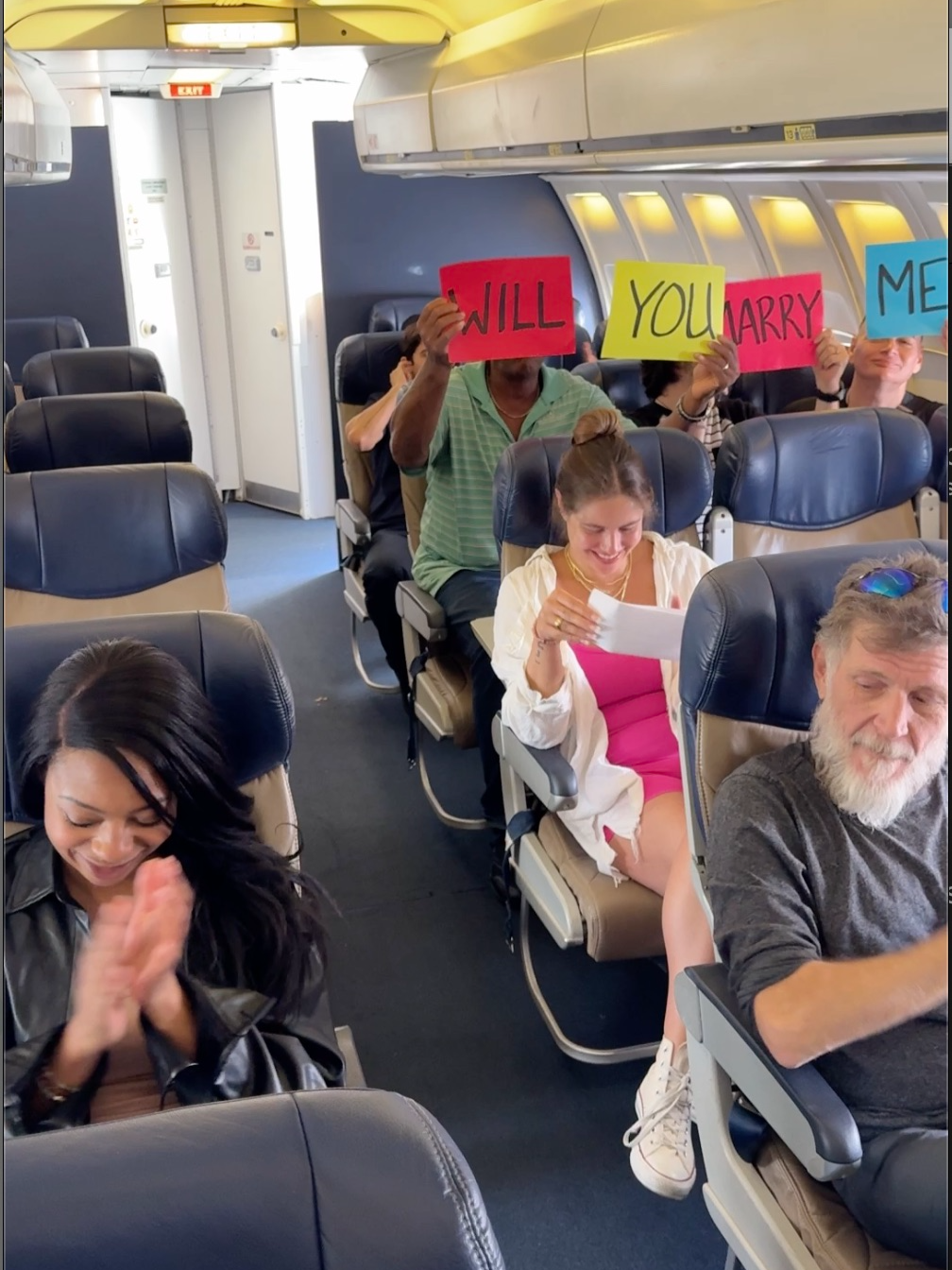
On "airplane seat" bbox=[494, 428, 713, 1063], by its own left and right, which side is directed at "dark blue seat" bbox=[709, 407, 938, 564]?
left

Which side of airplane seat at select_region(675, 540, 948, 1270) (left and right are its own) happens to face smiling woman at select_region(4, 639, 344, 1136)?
right

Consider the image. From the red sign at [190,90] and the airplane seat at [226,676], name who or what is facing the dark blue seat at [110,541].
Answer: the red sign

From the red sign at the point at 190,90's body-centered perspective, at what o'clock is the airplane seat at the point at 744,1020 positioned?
The airplane seat is roughly at 12 o'clock from the red sign.

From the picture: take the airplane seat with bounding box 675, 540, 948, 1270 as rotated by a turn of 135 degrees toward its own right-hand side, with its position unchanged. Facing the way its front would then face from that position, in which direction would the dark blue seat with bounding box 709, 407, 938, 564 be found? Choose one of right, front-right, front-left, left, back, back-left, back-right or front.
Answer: right

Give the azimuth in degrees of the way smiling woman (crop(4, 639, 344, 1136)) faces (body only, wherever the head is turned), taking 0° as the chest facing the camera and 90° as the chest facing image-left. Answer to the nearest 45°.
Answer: approximately 0°

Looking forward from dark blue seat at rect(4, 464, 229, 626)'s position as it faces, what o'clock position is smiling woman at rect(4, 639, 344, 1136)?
The smiling woman is roughly at 12 o'clock from the dark blue seat.
